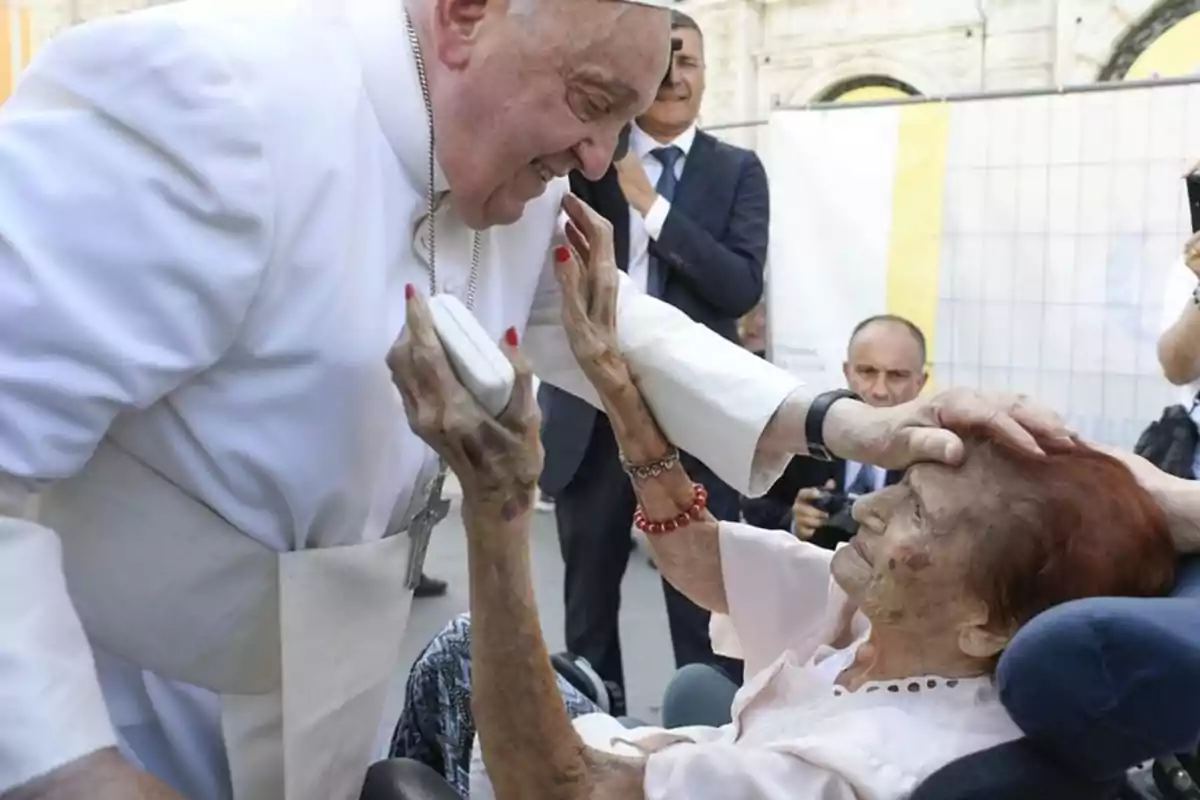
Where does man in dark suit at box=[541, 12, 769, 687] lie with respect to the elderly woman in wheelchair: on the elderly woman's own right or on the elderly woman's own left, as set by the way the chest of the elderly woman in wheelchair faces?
on the elderly woman's own right

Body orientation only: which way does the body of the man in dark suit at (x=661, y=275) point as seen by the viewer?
toward the camera

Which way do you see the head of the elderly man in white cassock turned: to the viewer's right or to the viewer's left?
to the viewer's right

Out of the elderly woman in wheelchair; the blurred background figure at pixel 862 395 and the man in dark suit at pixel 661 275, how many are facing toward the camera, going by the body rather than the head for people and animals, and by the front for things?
2

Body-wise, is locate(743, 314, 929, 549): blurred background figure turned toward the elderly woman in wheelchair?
yes

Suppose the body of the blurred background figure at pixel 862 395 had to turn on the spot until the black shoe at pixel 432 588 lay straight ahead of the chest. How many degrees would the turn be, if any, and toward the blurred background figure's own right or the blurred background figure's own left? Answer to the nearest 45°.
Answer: approximately 135° to the blurred background figure's own right

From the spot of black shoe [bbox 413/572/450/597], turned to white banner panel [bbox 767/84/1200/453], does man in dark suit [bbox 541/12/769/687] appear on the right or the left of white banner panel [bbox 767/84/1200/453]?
right

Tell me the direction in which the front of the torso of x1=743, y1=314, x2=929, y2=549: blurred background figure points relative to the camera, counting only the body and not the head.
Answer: toward the camera

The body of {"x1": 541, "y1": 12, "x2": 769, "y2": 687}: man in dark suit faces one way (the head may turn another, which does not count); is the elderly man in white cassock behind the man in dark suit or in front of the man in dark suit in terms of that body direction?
in front

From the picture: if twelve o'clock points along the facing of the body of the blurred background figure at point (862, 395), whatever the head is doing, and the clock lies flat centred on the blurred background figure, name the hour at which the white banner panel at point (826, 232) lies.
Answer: The white banner panel is roughly at 6 o'clock from the blurred background figure.

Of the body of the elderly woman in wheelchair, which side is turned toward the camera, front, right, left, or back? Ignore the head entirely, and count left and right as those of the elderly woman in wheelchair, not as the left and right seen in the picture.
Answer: left

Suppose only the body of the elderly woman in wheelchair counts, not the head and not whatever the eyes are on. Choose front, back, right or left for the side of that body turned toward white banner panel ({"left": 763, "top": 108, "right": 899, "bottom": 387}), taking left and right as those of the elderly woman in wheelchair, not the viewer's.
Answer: right

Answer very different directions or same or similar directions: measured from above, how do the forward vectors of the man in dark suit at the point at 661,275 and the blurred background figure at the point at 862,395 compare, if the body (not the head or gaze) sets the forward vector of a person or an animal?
same or similar directions

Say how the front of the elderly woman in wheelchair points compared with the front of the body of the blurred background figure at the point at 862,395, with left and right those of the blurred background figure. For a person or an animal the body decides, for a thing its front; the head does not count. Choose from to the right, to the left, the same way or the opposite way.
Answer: to the right

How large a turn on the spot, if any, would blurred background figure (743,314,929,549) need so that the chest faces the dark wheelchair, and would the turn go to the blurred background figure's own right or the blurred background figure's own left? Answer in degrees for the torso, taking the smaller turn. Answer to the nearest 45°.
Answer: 0° — they already face it

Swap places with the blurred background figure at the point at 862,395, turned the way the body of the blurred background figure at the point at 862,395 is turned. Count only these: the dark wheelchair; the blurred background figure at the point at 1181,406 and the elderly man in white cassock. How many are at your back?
0

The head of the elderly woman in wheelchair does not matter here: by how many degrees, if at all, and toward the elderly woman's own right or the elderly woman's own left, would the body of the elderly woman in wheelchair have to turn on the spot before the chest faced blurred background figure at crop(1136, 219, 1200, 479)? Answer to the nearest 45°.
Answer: approximately 135° to the elderly woman's own right

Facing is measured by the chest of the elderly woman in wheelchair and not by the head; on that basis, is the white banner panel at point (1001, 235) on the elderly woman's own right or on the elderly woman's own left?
on the elderly woman's own right

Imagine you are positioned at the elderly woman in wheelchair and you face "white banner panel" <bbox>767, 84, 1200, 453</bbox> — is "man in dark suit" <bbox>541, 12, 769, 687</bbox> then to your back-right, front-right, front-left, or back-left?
front-left
